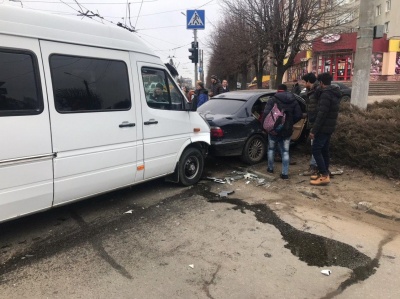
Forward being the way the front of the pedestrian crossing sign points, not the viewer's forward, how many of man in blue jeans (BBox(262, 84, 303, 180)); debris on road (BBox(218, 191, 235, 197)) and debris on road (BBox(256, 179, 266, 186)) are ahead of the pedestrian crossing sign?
3

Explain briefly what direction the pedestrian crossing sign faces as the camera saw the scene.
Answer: facing the viewer

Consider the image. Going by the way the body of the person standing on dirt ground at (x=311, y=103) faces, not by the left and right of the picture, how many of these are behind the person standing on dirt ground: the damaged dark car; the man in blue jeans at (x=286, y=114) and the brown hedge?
1

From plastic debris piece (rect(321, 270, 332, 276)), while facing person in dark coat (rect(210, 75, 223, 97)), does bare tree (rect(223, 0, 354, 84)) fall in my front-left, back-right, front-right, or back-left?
front-right

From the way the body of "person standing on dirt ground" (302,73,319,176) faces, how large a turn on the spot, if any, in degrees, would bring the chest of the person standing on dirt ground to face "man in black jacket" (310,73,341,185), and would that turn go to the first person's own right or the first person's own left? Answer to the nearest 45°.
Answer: approximately 90° to the first person's own left

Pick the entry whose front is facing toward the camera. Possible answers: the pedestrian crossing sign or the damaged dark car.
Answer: the pedestrian crossing sign

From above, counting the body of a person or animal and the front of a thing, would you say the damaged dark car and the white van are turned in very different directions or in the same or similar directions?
same or similar directions
